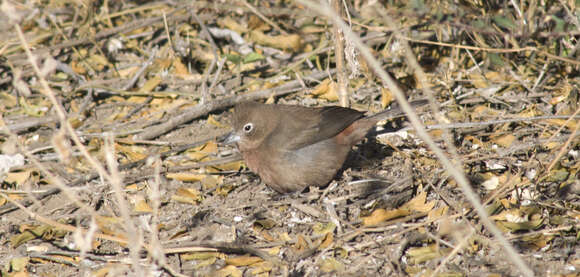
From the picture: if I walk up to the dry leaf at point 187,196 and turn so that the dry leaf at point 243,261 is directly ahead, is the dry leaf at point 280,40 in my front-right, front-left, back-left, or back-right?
back-left

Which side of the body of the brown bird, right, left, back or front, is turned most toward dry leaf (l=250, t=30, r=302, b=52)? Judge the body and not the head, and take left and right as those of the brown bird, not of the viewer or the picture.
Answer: right

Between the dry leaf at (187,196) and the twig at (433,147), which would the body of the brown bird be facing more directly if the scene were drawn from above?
the dry leaf

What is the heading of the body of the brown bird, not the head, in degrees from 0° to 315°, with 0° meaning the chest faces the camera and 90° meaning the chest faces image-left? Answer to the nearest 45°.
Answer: approximately 90°

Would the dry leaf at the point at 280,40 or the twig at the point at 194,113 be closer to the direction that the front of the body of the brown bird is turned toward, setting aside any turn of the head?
the twig

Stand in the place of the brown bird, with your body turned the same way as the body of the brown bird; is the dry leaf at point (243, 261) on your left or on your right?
on your left

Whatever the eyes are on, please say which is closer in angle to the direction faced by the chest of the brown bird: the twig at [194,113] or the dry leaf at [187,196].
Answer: the dry leaf

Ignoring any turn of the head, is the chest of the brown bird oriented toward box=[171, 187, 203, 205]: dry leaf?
yes
